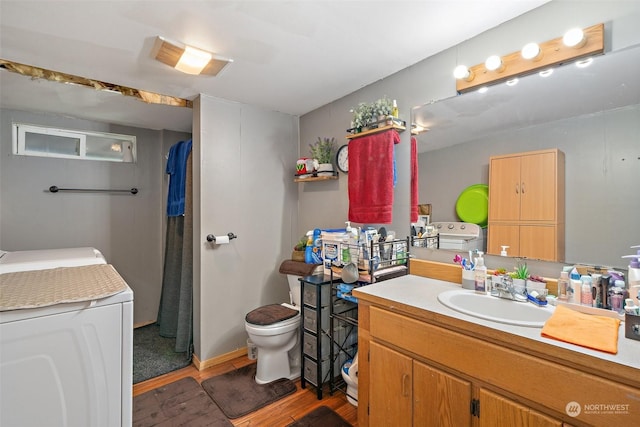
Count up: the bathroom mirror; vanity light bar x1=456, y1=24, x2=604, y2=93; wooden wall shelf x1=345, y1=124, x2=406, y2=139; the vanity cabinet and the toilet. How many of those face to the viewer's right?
0

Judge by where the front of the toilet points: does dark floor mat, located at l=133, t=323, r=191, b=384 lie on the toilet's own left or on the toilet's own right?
on the toilet's own right

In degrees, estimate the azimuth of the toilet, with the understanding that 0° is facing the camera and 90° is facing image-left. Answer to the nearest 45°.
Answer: approximately 45°

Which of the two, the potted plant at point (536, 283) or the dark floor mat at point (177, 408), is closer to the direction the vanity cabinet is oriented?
the dark floor mat

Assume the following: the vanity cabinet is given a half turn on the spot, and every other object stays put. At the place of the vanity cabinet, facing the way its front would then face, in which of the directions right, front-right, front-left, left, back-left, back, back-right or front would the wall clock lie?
left

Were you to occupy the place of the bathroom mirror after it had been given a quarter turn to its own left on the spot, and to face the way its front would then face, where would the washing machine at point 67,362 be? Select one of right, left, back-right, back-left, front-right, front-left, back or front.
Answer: right

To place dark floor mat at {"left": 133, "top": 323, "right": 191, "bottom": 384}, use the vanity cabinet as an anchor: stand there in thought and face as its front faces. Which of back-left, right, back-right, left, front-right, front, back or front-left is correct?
front-right

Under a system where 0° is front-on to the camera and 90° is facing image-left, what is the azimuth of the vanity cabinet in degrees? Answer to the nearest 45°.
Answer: approximately 45°

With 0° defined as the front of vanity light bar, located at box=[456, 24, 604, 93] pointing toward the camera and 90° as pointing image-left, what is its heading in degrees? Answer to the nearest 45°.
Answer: approximately 45°

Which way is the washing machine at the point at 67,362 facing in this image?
to the viewer's right

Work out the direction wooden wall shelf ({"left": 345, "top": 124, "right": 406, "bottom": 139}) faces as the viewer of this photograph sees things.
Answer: facing the viewer and to the left of the viewer

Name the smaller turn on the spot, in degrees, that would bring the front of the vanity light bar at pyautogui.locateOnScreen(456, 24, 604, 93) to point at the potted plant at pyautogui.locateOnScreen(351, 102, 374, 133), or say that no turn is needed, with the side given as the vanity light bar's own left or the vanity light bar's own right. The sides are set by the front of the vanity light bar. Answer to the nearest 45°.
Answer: approximately 45° to the vanity light bar's own right

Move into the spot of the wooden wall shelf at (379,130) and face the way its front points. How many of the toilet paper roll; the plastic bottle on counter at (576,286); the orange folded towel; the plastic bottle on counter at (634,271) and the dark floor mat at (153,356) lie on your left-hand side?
3

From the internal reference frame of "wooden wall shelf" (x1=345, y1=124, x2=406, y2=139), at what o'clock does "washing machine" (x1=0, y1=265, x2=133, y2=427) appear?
The washing machine is roughly at 12 o'clock from the wooden wall shelf.
